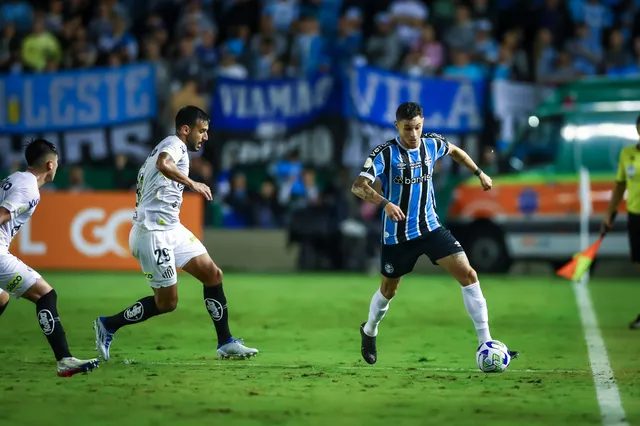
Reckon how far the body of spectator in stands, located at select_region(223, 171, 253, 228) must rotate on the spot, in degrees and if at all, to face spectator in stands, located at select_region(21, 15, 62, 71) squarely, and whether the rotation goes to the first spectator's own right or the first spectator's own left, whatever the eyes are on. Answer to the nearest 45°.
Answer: approximately 135° to the first spectator's own right

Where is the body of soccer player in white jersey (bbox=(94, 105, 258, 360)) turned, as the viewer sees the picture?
to the viewer's right

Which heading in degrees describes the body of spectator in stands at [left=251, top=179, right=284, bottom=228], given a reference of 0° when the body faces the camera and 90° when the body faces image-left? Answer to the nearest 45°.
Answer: approximately 0°

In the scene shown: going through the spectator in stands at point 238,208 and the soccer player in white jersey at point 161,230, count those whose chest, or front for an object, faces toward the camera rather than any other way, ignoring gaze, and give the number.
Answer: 1

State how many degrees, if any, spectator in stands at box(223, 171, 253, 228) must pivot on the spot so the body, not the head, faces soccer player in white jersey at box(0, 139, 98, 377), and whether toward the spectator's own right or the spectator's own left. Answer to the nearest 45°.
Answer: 0° — they already face them

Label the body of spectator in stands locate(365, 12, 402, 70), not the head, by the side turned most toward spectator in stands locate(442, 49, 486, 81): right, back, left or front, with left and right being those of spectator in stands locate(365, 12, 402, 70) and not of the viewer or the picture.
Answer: left

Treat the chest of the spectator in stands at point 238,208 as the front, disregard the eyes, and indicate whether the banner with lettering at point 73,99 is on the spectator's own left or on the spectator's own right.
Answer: on the spectator's own right

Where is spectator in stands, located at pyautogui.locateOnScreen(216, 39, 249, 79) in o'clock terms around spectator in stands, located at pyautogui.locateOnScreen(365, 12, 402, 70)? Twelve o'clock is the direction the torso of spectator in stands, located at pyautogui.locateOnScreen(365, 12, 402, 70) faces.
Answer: spectator in stands, located at pyautogui.locateOnScreen(216, 39, 249, 79) is roughly at 3 o'clock from spectator in stands, located at pyautogui.locateOnScreen(365, 12, 402, 70).

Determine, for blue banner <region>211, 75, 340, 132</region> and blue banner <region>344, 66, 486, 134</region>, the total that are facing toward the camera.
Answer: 2

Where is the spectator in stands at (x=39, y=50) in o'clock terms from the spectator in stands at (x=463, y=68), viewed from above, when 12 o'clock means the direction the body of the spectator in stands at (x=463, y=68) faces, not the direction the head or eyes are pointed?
the spectator in stands at (x=39, y=50) is roughly at 3 o'clock from the spectator in stands at (x=463, y=68).
